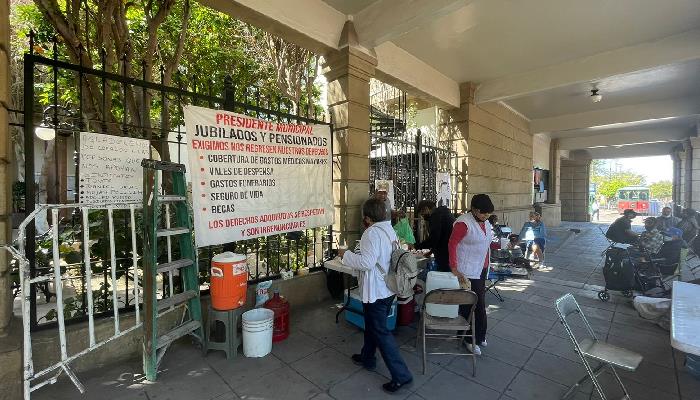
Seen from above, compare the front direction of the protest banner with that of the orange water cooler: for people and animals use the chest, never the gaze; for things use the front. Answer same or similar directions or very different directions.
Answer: same or similar directions

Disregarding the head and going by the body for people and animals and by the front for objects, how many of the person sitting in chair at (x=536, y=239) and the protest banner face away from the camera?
0

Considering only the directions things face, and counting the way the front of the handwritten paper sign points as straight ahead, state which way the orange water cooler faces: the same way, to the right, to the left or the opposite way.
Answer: the same way

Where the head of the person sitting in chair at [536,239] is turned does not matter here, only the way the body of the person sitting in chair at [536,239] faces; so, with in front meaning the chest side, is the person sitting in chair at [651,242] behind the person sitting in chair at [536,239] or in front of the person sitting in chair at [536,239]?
in front

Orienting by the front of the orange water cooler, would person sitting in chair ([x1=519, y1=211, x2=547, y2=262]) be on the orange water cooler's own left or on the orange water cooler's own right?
on the orange water cooler's own left

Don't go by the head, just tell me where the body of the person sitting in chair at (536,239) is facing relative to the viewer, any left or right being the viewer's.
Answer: facing the viewer and to the left of the viewer

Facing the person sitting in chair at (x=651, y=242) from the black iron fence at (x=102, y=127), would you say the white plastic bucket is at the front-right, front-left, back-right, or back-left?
front-right

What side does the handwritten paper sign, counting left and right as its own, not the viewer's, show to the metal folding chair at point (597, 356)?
front

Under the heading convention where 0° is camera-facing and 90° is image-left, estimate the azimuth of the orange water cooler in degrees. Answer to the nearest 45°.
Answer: approximately 315°

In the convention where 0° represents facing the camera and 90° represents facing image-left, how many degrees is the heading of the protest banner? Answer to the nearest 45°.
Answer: approximately 315°

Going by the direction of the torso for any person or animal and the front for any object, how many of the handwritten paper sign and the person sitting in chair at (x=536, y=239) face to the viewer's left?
0

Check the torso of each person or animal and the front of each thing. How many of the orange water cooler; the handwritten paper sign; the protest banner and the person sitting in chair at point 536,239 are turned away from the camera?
0

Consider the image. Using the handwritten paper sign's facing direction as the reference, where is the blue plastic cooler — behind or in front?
in front

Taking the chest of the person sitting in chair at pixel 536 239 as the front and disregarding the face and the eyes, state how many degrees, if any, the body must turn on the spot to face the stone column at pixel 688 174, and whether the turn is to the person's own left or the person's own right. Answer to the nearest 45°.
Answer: approximately 90° to the person's own left

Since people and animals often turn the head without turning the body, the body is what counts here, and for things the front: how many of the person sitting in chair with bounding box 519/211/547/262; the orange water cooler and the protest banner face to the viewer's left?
0
